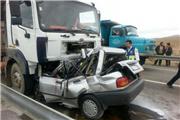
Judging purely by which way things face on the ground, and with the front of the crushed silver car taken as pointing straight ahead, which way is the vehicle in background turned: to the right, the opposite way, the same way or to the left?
the opposite way

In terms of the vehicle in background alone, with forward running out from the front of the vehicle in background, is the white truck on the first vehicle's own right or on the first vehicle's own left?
on the first vehicle's own right

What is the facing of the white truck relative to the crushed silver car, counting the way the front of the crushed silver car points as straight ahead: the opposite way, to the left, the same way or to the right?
the opposite way

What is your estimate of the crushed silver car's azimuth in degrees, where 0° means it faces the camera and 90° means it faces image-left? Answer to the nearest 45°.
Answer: approximately 135°

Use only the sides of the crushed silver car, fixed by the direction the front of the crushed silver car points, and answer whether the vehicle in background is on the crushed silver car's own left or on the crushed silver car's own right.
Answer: on the crushed silver car's own right

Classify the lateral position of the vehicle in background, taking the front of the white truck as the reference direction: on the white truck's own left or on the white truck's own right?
on the white truck's own left
